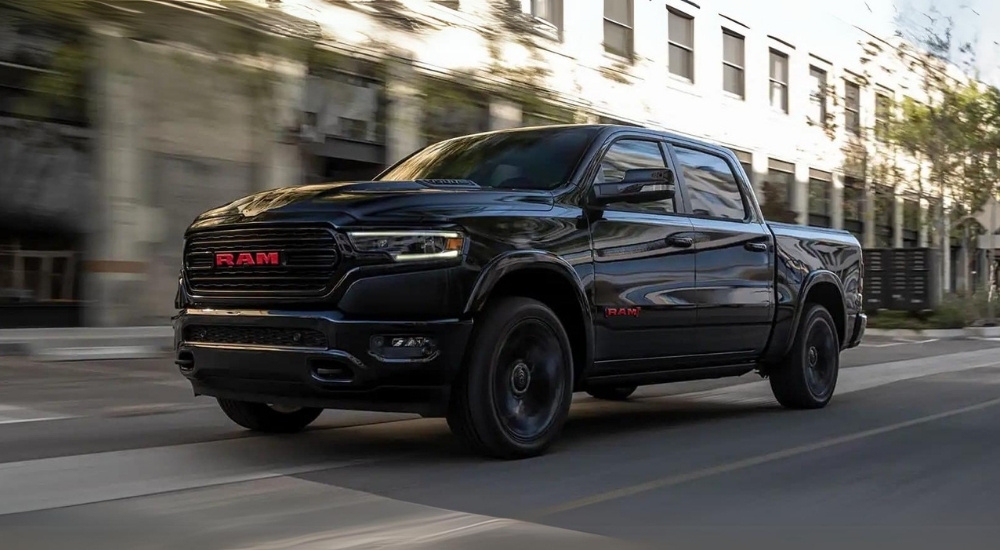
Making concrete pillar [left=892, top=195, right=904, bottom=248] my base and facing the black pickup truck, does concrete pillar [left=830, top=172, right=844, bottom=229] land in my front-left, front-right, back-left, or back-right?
front-right

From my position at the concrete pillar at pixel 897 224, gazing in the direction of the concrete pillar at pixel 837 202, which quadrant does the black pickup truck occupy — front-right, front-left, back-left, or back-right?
front-left

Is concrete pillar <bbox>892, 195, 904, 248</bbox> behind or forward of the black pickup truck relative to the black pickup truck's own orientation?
behind

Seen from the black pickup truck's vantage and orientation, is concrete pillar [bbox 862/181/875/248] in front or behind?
behind
